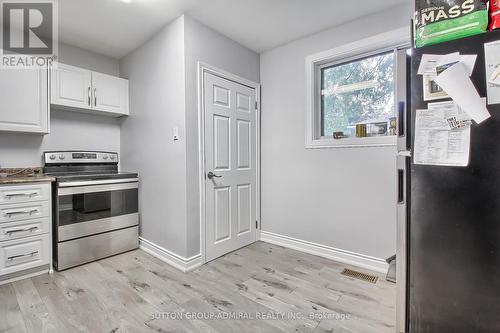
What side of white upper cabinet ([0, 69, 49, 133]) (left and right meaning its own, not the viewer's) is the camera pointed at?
front

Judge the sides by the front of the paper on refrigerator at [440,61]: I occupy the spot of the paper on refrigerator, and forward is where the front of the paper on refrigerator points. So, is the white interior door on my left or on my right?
on my right

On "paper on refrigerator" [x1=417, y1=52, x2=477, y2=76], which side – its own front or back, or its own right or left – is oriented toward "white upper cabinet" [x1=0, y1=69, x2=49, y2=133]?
right

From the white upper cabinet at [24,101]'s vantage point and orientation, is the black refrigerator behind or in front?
in front

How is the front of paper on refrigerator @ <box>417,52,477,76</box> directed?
toward the camera

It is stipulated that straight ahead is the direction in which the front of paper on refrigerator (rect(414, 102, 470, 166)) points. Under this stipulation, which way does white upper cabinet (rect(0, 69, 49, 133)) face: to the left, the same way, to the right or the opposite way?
to the left

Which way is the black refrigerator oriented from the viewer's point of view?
to the viewer's left
